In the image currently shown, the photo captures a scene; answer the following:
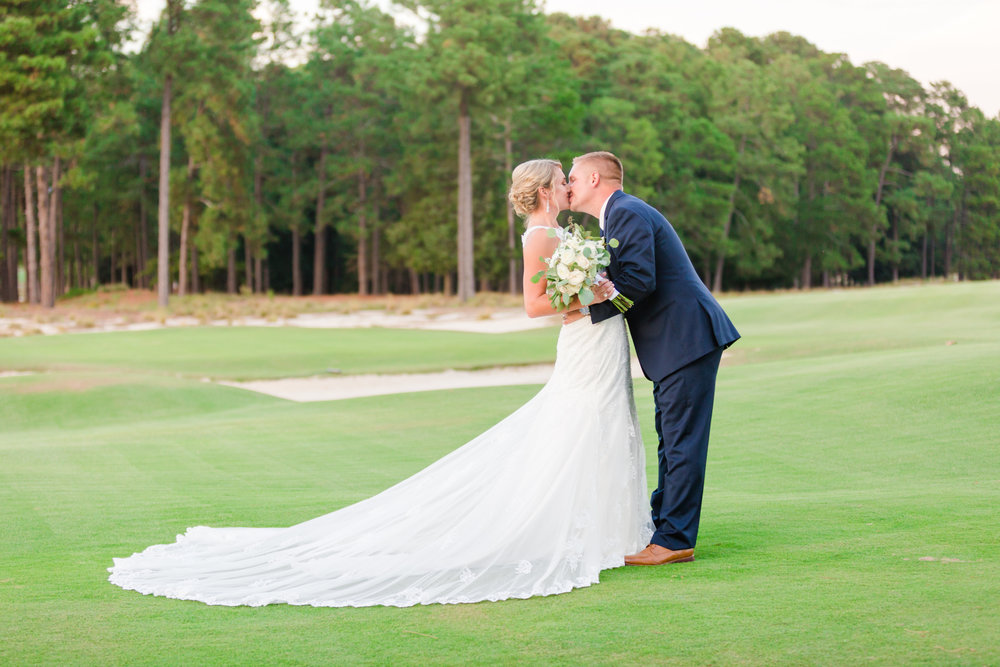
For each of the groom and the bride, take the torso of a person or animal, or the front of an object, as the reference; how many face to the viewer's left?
1

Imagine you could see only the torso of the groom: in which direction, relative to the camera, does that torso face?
to the viewer's left

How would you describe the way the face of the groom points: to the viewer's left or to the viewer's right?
to the viewer's left

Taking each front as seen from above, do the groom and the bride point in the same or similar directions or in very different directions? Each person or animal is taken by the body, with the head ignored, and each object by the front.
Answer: very different directions

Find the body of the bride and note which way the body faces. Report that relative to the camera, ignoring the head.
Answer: to the viewer's right

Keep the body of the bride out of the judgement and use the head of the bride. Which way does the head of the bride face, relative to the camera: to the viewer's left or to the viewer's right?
to the viewer's right
